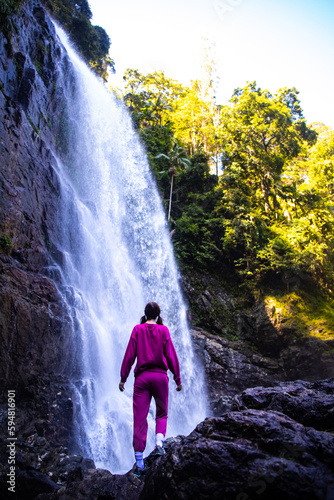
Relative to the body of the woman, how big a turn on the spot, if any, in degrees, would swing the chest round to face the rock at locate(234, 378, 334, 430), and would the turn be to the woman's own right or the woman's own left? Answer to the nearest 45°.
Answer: approximately 90° to the woman's own right

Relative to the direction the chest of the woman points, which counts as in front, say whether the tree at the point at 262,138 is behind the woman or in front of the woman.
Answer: in front

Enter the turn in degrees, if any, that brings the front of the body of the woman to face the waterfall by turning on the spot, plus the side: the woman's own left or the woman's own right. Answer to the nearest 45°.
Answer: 0° — they already face it

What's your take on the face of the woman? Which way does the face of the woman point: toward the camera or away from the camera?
away from the camera

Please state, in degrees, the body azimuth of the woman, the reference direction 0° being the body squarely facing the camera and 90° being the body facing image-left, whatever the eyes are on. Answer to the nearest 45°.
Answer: approximately 180°

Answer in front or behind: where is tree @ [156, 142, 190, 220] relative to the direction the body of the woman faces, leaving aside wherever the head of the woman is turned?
in front
